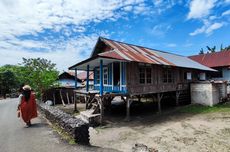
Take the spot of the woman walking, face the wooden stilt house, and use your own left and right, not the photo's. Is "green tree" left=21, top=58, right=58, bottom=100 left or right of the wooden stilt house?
left

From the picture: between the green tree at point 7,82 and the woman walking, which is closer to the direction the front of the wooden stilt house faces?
the woman walking

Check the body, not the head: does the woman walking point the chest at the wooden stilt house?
no

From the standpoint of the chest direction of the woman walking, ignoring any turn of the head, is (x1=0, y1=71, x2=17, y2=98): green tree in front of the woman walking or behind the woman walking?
in front

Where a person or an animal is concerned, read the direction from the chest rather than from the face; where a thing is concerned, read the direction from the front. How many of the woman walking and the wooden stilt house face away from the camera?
1

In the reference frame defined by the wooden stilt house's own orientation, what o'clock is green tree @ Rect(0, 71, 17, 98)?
The green tree is roughly at 3 o'clock from the wooden stilt house.

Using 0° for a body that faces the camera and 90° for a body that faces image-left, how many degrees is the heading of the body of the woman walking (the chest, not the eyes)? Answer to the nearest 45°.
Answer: approximately 180°

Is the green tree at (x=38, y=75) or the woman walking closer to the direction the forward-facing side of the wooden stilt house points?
the woman walking

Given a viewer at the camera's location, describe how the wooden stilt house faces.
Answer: facing the viewer and to the left of the viewer

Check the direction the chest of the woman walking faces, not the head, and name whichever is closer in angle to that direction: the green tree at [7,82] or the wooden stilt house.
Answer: the green tree

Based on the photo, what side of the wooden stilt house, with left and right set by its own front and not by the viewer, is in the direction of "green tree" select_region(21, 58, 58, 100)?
right

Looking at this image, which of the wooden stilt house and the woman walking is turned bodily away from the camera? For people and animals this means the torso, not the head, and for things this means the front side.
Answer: the woman walking

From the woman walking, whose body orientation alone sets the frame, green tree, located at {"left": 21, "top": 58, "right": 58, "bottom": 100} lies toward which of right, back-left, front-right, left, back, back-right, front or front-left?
front
